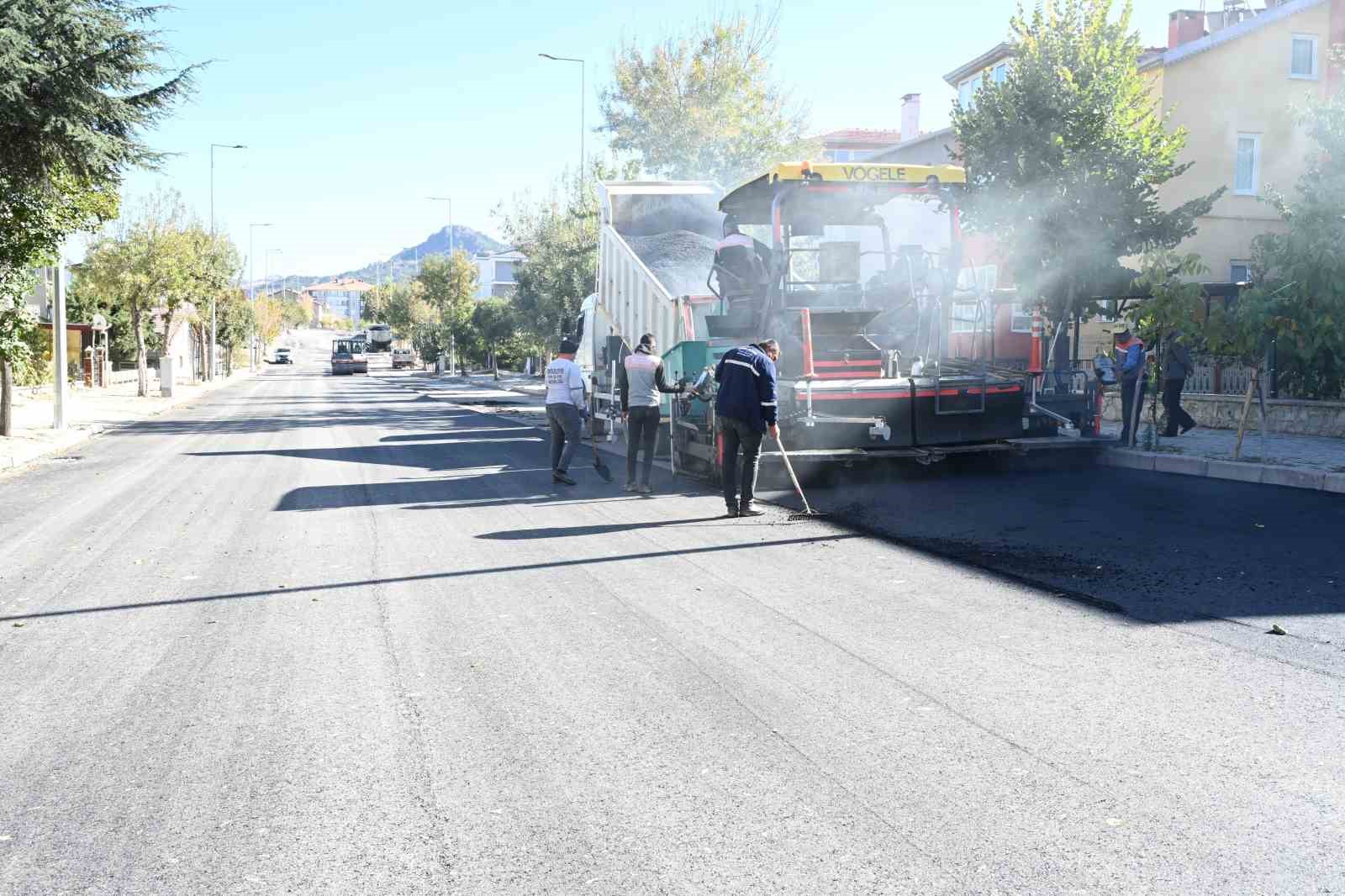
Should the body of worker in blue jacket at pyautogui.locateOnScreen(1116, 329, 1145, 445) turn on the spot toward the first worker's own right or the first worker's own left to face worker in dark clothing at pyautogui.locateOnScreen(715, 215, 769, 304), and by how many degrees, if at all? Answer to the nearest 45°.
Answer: approximately 45° to the first worker's own left

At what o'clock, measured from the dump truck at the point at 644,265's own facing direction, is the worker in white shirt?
The worker in white shirt is roughly at 8 o'clock from the dump truck.

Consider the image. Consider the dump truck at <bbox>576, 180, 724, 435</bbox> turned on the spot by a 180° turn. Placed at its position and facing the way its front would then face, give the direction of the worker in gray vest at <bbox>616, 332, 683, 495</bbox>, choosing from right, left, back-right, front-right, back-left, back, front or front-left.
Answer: front-right

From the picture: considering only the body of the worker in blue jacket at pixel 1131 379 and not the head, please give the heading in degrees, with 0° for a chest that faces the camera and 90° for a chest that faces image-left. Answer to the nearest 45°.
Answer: approximately 90°

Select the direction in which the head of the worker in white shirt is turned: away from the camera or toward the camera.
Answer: away from the camera

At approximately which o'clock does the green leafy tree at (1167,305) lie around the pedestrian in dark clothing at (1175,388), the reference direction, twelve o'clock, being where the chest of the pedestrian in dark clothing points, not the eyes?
The green leafy tree is roughly at 9 o'clock from the pedestrian in dark clothing.

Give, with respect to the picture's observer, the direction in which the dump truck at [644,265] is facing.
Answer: facing away from the viewer and to the left of the viewer
